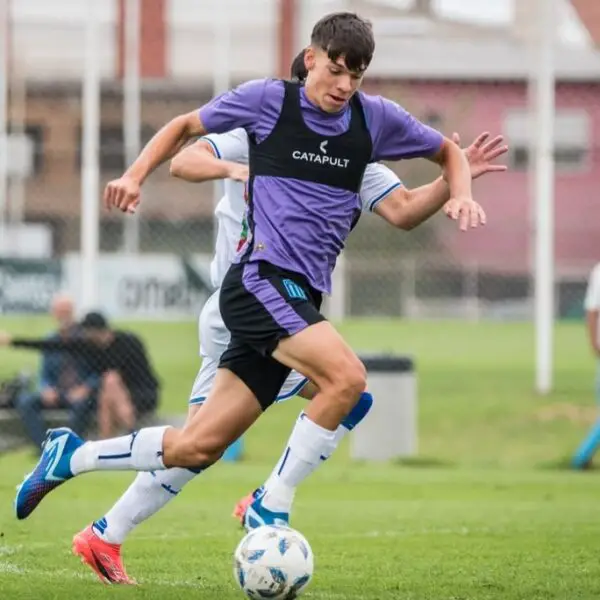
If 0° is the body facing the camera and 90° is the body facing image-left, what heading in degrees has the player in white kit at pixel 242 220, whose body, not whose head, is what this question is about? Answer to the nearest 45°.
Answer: approximately 315°

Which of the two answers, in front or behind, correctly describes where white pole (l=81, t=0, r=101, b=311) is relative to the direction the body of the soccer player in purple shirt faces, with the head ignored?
behind

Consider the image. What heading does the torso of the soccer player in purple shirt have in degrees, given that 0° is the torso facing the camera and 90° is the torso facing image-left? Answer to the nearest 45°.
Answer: approximately 315°

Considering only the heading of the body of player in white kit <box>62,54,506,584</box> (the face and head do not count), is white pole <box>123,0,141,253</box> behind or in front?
behind

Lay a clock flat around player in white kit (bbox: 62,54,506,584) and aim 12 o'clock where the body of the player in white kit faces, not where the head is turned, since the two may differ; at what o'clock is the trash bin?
The trash bin is roughly at 8 o'clock from the player in white kit.
